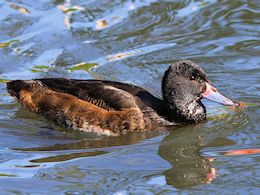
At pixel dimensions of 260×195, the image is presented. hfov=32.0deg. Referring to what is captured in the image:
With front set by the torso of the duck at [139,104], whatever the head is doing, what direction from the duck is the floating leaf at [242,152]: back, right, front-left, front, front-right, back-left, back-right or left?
front-right

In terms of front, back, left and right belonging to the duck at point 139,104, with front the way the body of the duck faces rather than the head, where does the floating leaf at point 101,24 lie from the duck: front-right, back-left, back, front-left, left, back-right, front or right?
left

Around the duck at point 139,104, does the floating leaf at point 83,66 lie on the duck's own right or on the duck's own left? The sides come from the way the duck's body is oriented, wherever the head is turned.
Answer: on the duck's own left

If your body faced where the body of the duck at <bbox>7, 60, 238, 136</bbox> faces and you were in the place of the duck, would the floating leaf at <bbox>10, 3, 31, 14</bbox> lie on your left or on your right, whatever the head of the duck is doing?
on your left

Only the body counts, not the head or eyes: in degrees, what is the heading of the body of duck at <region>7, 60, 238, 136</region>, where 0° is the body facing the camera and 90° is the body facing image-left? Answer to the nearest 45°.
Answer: approximately 270°
